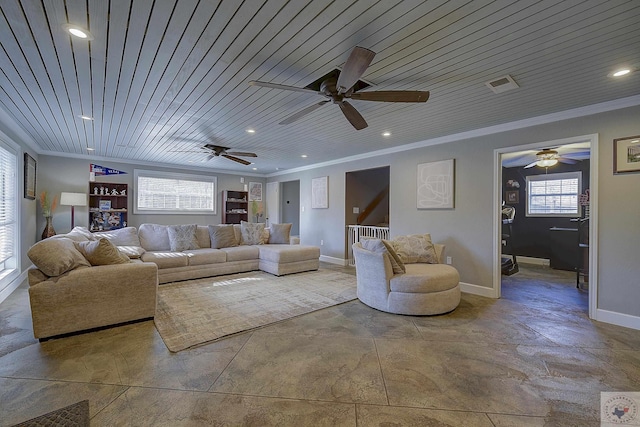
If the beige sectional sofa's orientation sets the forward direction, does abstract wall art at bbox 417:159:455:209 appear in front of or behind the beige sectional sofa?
in front

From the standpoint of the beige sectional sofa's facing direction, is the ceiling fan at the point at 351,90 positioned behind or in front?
in front

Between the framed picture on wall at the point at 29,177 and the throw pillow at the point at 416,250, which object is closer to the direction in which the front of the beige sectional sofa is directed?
the throw pillow

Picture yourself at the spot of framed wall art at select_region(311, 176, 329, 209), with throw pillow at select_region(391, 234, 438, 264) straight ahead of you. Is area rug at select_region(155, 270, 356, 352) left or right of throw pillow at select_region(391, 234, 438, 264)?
right

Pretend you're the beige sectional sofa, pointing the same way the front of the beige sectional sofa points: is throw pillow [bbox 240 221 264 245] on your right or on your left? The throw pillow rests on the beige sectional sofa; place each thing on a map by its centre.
on your left

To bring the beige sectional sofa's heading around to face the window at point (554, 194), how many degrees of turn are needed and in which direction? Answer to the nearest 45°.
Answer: approximately 45° to its left

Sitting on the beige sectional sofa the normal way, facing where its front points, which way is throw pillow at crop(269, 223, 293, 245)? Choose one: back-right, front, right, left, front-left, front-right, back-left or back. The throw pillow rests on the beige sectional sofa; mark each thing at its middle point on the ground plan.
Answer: left

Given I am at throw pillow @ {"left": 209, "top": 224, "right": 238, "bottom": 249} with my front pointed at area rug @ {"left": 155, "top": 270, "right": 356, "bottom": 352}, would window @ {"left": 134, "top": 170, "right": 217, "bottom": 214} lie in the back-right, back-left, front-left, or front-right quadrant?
back-right

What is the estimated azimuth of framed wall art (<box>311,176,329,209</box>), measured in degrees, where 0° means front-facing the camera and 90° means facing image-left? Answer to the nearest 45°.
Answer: approximately 45°

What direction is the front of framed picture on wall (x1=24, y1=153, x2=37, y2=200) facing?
to the viewer's right

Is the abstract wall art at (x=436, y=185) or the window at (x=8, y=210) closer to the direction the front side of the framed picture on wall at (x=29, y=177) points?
the abstract wall art
